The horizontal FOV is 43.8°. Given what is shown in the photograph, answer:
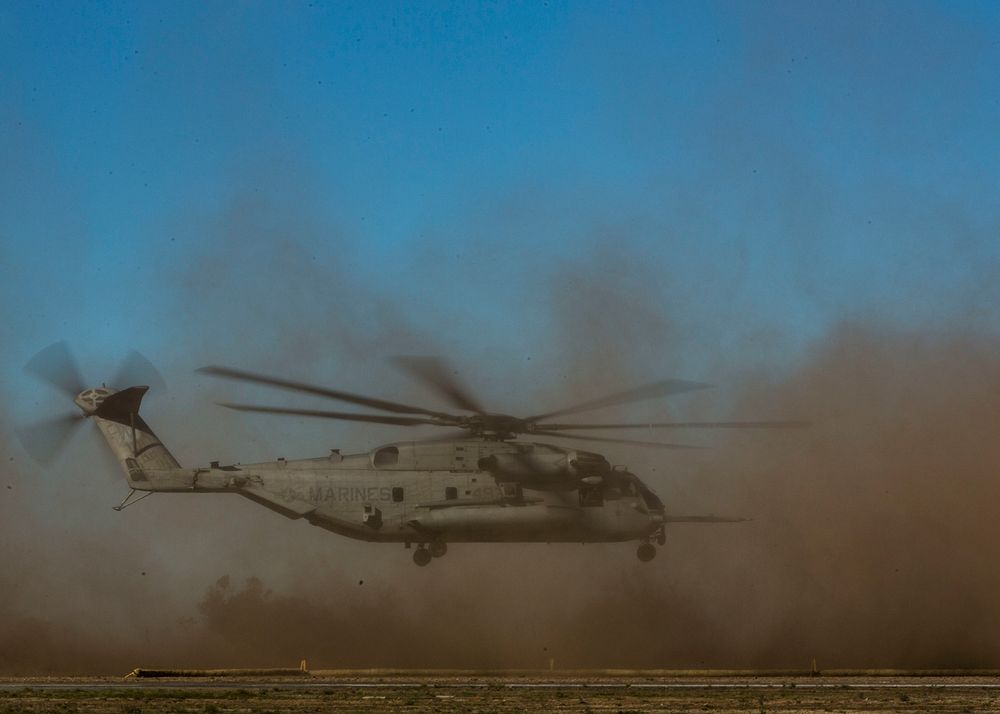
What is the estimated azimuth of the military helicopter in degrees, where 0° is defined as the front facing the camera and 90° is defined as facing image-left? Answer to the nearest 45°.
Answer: approximately 270°
